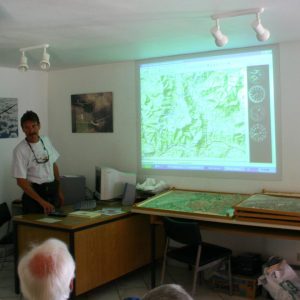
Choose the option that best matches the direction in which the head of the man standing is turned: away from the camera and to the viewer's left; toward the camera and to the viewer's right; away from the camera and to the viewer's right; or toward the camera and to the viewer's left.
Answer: toward the camera and to the viewer's right

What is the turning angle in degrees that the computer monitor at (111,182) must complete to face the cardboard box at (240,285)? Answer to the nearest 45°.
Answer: approximately 135° to its left

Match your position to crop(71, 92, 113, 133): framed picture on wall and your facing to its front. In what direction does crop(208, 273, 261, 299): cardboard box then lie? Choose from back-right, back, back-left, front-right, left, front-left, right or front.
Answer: front-left

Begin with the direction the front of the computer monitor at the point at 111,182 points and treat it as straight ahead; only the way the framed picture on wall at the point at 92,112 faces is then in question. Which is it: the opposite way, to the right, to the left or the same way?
to the left

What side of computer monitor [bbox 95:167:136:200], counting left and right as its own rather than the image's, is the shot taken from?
left

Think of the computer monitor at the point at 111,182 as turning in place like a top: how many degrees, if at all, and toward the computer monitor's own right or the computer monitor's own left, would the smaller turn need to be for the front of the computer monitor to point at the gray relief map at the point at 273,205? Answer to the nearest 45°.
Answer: approximately 135° to the computer monitor's own left

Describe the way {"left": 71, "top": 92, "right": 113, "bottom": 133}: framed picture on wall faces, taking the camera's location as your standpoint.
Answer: facing the viewer

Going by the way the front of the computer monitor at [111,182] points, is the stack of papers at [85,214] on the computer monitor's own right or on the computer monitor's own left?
on the computer monitor's own left

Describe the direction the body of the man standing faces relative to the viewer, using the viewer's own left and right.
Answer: facing the viewer and to the right of the viewer

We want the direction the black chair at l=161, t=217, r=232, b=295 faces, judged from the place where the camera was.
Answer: facing away from the viewer and to the right of the viewer

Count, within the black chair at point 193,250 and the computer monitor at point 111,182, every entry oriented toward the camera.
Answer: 0

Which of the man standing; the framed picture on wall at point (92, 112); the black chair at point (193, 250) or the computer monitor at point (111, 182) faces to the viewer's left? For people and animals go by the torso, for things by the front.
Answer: the computer monitor
